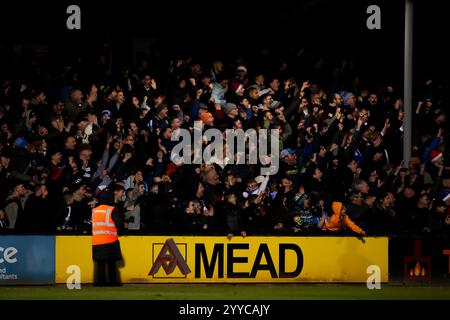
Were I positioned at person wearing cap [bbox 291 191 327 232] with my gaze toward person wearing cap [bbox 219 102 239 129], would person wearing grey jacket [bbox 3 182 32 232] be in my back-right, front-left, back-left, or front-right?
front-left

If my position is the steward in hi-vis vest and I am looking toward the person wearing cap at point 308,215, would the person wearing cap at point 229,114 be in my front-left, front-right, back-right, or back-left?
front-left

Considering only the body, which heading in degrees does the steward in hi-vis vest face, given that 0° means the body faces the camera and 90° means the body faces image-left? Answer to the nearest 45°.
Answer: approximately 225°

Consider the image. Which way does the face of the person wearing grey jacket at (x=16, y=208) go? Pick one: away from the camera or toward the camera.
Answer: toward the camera

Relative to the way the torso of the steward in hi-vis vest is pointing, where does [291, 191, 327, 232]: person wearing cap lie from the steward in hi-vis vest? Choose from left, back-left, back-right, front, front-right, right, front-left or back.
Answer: front-right

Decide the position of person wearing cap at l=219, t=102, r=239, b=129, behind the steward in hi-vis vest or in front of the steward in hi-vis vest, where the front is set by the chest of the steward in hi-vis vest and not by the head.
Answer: in front

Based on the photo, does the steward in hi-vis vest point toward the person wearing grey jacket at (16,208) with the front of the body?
no
